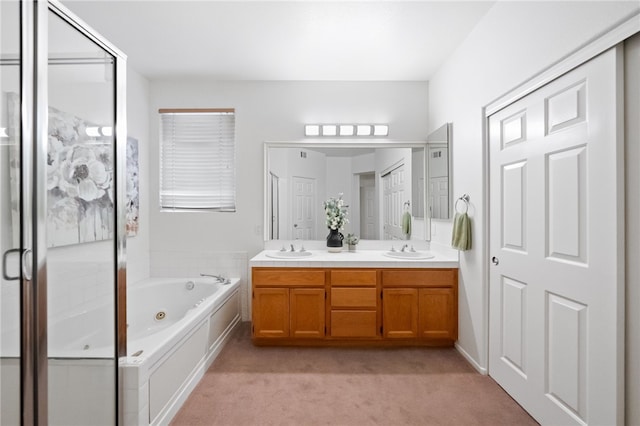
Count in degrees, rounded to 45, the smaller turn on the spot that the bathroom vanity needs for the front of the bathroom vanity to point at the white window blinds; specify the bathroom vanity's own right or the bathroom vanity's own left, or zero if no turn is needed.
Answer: approximately 90° to the bathroom vanity's own right

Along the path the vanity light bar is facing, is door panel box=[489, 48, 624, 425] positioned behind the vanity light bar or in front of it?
in front

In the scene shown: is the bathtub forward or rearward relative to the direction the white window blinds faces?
forward

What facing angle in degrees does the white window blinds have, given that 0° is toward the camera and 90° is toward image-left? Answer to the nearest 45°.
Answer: approximately 0°

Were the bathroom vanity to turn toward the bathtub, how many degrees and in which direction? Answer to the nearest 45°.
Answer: approximately 45° to its right

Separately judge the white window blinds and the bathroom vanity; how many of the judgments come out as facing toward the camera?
2
